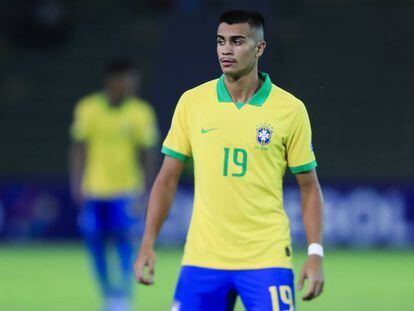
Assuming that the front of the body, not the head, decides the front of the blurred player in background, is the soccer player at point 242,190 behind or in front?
in front

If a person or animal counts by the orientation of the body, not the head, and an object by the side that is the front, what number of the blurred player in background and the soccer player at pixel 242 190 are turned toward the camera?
2

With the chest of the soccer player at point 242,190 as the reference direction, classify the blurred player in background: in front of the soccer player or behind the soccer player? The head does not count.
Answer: behind

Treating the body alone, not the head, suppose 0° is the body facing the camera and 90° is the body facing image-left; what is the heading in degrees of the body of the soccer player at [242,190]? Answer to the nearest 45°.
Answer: approximately 0°
